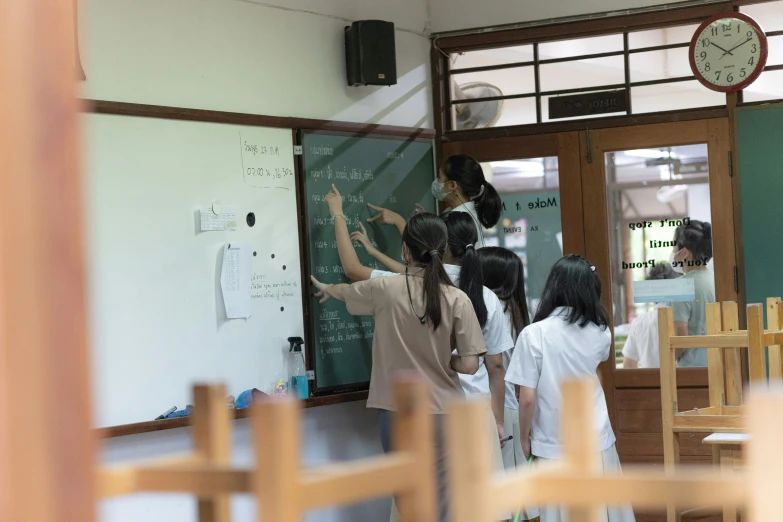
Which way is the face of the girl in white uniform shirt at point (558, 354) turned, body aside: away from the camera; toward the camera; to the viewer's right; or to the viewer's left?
away from the camera

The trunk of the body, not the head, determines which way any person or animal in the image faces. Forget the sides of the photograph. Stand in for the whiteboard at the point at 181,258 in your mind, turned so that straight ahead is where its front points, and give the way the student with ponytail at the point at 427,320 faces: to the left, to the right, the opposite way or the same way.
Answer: the opposite way

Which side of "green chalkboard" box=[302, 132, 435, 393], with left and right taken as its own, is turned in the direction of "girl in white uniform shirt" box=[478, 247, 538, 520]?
front

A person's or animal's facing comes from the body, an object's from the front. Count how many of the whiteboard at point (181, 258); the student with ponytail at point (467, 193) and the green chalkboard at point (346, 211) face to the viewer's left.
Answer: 1

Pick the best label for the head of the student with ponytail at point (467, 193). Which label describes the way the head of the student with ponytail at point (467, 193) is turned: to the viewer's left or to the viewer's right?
to the viewer's left

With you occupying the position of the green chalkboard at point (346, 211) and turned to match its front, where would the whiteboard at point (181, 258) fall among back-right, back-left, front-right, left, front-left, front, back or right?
right

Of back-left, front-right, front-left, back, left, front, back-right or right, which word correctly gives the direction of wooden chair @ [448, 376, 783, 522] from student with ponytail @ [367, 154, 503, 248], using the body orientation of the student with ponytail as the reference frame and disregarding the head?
left

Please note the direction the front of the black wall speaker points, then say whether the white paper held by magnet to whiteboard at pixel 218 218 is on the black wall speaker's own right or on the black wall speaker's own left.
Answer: on the black wall speaker's own right

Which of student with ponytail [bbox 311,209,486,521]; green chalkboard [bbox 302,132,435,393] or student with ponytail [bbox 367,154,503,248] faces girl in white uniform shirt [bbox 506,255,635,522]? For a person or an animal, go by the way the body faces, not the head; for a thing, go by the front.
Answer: the green chalkboard

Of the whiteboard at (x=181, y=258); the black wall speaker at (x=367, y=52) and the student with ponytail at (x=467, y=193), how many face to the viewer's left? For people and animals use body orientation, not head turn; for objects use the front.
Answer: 1

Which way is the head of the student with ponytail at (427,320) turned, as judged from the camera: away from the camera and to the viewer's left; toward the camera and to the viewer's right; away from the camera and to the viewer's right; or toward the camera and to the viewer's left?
away from the camera and to the viewer's left

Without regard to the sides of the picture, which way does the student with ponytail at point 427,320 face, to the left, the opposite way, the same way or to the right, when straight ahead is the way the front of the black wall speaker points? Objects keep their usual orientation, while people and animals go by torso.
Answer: the opposite way

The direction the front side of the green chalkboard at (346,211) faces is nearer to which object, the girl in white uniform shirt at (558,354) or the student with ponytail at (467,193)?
the girl in white uniform shirt

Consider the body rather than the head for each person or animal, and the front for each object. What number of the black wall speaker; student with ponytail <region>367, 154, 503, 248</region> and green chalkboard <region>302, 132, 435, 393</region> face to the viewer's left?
1

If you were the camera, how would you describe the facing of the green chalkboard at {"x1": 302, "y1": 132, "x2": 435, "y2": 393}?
facing the viewer and to the right of the viewer
